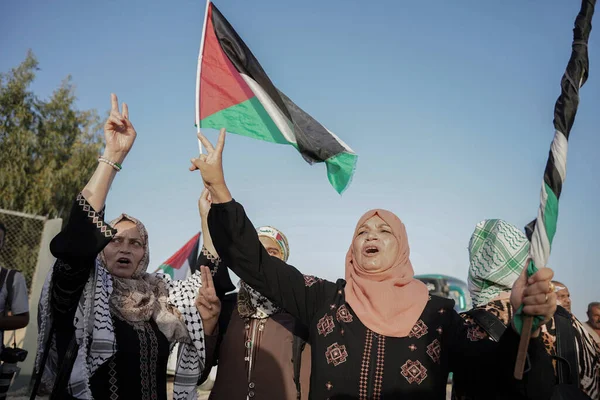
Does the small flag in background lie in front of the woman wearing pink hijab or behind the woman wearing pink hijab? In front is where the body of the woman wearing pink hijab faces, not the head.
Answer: behind

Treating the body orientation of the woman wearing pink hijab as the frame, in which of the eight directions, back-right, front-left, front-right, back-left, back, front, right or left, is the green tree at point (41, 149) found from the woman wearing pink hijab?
back-right

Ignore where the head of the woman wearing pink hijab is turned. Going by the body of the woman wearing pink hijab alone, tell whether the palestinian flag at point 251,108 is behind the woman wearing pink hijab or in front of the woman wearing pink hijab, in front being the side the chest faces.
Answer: behind

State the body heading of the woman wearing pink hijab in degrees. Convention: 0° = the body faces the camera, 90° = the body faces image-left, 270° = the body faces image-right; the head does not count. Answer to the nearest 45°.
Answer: approximately 0°

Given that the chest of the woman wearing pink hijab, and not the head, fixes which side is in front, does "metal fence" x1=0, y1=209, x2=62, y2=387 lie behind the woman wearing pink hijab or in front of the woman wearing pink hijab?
behind
